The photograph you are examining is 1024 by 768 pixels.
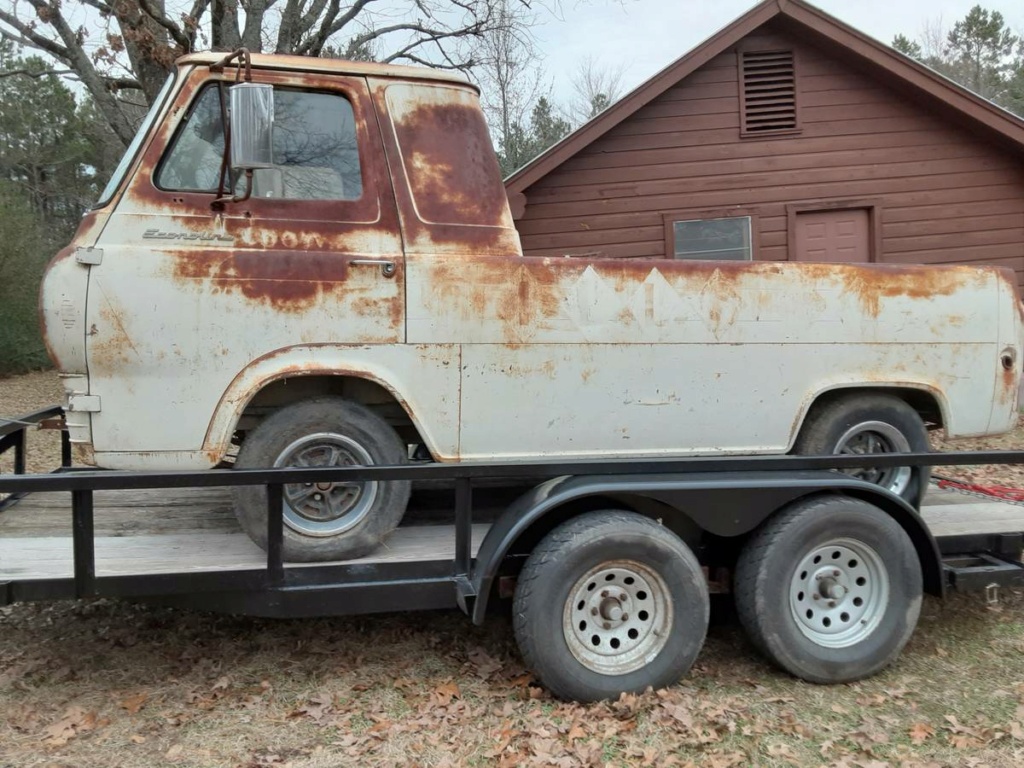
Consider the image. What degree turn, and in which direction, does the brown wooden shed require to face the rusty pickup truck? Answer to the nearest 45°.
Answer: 0° — it already faces it

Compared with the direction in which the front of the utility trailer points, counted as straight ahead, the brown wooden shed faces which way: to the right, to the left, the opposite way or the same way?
to the left

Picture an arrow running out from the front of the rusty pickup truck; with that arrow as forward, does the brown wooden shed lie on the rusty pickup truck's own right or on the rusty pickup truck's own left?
on the rusty pickup truck's own right

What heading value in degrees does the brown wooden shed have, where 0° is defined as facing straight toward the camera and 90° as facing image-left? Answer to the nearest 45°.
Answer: approximately 0°

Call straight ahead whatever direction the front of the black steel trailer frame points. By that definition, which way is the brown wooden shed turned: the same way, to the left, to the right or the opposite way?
to the left

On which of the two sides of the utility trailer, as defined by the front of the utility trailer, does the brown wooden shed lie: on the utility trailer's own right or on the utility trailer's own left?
on the utility trailer's own right

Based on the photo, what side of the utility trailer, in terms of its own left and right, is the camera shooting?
left

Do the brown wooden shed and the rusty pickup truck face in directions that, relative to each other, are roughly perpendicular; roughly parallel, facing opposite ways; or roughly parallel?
roughly perpendicular

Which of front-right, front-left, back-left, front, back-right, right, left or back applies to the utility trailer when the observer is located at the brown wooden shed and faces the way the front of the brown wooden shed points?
front

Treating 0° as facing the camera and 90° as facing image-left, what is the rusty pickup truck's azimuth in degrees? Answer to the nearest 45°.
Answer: approximately 90°
